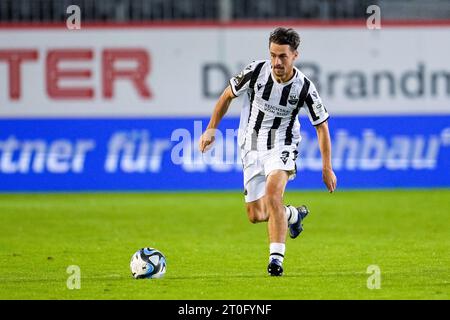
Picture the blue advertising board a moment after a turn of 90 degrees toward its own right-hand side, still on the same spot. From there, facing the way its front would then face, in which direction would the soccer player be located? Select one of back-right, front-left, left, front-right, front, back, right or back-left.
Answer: left

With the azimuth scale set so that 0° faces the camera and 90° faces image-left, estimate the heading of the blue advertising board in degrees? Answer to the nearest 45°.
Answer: approximately 0°

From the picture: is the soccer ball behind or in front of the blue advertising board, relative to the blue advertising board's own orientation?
in front

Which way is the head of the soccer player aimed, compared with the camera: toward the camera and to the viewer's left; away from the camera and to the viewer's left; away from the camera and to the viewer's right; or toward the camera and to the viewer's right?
toward the camera and to the viewer's left
